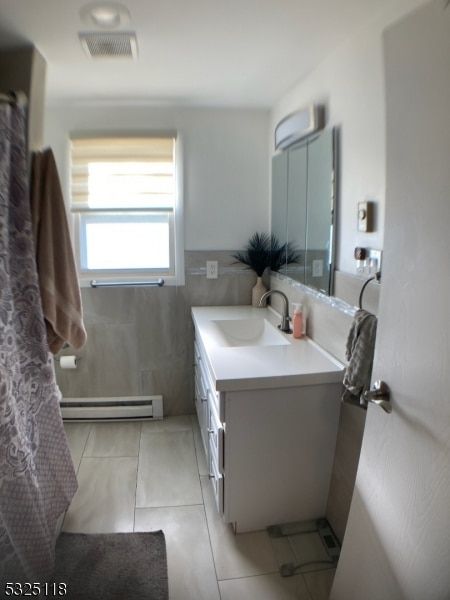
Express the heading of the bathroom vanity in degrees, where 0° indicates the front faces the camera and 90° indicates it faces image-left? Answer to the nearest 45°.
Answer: approximately 90°

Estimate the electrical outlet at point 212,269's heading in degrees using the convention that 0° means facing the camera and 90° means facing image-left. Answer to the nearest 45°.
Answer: approximately 0°

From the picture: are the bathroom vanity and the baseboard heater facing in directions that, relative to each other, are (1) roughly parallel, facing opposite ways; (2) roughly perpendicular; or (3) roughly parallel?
roughly perpendicular

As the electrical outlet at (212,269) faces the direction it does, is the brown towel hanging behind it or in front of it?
in front

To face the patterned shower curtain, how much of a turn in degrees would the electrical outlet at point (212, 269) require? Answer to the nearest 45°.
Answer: approximately 45° to its right

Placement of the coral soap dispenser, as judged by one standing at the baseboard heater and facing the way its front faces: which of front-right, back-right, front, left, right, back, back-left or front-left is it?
front-left

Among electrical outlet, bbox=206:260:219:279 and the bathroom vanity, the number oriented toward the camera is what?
1

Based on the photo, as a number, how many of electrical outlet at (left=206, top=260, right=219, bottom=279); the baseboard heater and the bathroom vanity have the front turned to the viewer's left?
1

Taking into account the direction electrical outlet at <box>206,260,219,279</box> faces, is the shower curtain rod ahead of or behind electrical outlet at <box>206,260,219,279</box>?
ahead
